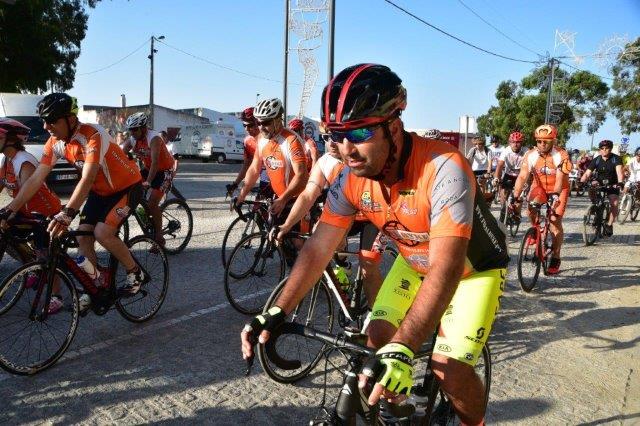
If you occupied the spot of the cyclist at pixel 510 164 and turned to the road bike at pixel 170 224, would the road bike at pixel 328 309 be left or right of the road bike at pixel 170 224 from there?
left

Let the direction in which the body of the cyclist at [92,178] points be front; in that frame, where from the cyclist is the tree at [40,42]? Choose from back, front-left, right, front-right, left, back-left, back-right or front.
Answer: back-right

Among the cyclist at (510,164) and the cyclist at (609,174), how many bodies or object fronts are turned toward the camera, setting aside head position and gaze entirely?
2

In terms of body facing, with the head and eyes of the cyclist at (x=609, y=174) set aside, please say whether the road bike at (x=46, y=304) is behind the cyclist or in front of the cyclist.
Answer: in front

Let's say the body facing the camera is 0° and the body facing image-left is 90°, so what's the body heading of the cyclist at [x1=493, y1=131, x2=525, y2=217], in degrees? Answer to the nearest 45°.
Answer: approximately 0°

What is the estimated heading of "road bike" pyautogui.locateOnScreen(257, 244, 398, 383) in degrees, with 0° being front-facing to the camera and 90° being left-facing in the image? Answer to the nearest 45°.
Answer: approximately 45°

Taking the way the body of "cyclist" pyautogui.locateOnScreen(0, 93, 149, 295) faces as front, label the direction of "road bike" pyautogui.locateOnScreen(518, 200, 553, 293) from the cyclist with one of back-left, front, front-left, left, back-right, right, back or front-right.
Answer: back-left

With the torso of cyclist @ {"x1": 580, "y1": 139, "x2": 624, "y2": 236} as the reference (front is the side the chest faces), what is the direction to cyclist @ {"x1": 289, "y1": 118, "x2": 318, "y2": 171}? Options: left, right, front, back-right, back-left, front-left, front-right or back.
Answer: front-right

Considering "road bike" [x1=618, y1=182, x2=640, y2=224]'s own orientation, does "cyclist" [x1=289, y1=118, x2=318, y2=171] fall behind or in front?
in front

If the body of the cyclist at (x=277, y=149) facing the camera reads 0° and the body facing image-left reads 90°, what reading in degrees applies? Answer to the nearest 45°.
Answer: approximately 45°

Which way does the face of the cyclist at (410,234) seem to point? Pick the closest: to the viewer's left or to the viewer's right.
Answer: to the viewer's left

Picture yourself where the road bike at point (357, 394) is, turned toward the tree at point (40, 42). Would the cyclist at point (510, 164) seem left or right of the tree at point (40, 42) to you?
right
